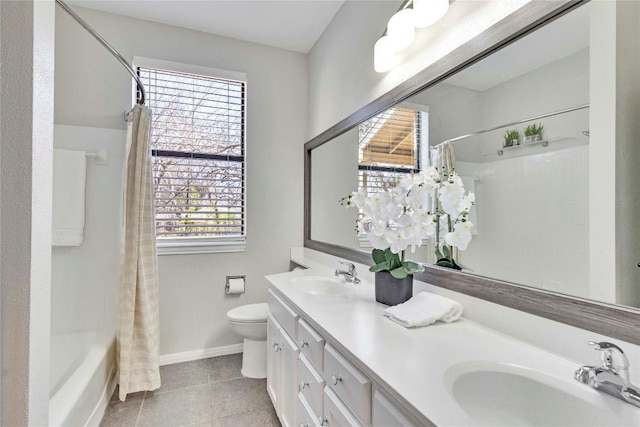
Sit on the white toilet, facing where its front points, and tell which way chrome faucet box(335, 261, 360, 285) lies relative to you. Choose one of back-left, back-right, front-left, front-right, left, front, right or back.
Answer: back-left

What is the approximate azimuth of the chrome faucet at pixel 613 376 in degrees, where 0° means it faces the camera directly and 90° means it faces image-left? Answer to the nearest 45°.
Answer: approximately 45°

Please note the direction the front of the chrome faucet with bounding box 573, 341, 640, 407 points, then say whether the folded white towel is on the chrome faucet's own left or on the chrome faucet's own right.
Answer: on the chrome faucet's own right

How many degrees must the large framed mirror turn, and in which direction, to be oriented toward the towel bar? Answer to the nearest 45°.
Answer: approximately 45° to its right

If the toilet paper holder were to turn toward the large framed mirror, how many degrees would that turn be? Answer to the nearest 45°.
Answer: approximately 45° to its left

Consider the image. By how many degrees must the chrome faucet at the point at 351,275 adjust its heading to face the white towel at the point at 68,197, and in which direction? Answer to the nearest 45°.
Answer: approximately 45° to its right
